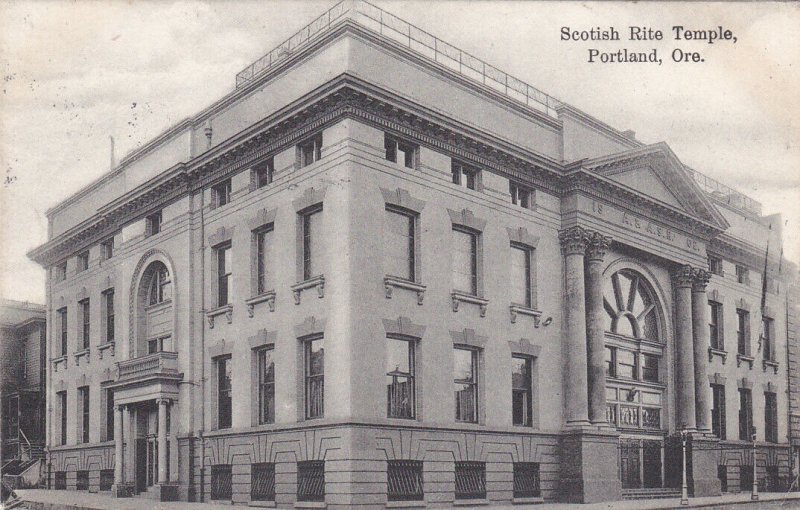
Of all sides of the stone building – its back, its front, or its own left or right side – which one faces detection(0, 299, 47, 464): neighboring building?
back

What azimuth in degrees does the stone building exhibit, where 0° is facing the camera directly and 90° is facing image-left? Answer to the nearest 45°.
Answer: approximately 315°
